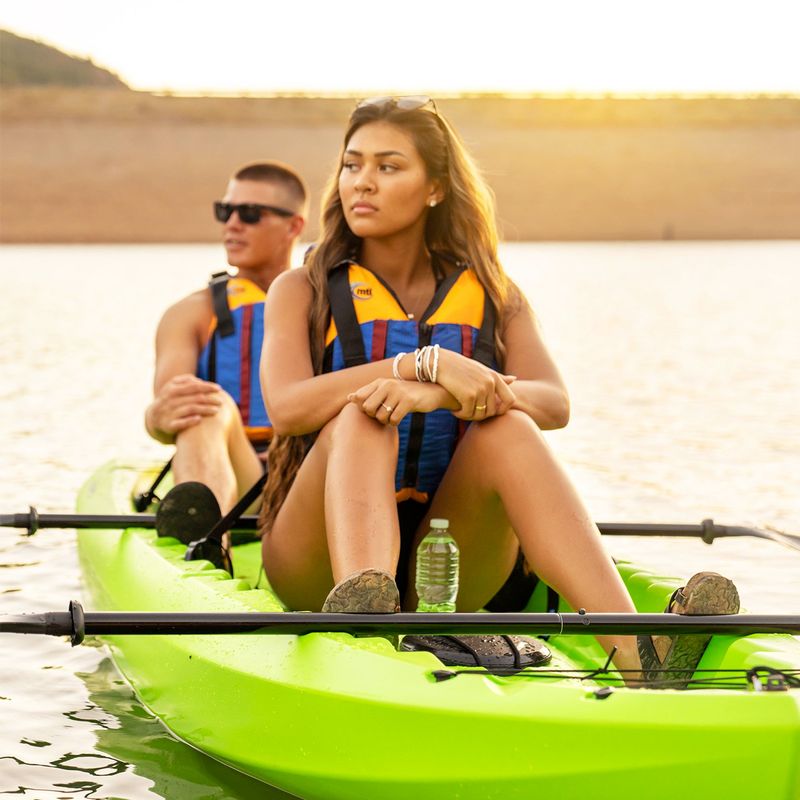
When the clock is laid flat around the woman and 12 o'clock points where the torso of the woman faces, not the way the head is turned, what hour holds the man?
The man is roughly at 5 o'clock from the woman.

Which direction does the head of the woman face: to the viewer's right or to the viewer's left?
to the viewer's left

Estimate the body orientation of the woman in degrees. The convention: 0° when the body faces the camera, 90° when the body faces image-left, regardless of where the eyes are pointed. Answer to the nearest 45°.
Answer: approximately 0°
